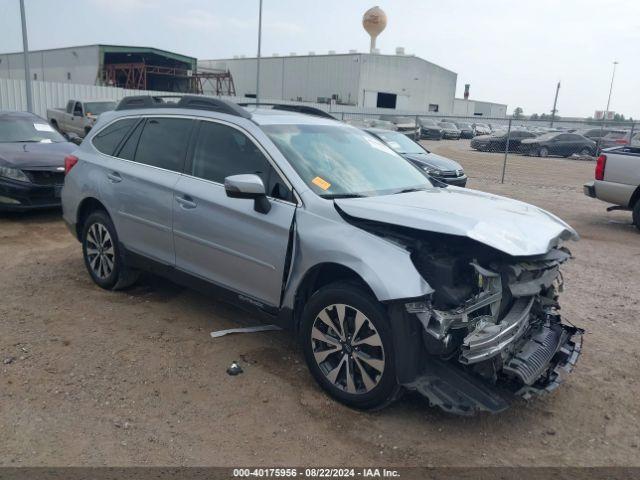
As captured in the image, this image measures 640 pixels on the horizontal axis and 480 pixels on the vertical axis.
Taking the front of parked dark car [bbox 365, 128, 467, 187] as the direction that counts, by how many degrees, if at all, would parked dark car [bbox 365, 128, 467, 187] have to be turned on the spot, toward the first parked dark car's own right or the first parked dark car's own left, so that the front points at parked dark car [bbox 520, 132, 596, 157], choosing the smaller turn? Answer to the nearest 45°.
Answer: approximately 135° to the first parked dark car's own left

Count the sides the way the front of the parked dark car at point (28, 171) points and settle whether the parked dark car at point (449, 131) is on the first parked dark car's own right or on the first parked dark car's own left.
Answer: on the first parked dark car's own left

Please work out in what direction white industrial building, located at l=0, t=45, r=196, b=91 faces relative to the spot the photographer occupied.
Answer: facing the viewer and to the right of the viewer

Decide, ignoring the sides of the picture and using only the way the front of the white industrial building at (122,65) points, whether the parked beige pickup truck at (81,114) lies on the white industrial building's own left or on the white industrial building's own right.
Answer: on the white industrial building's own right

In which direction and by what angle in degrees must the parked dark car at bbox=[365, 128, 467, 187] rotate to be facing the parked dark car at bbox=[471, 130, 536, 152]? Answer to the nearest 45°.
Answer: approximately 135° to its left

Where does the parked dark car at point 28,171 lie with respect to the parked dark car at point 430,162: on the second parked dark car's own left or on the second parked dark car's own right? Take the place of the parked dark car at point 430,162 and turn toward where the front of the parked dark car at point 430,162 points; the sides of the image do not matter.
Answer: on the second parked dark car's own right

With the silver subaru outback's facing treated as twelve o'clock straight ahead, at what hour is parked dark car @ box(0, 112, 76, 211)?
The parked dark car is roughly at 6 o'clock from the silver subaru outback.

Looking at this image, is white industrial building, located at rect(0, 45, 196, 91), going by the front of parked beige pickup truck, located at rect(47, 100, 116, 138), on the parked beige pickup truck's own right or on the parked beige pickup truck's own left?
on the parked beige pickup truck's own left

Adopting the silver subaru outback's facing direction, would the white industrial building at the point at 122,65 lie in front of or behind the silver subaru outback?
behind

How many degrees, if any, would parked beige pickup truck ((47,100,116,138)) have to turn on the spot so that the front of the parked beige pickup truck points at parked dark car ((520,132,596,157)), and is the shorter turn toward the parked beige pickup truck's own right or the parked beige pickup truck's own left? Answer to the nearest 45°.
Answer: approximately 45° to the parked beige pickup truck's own left
